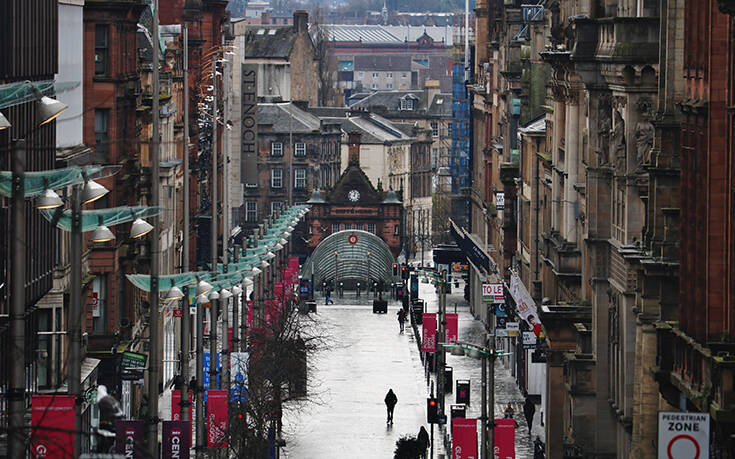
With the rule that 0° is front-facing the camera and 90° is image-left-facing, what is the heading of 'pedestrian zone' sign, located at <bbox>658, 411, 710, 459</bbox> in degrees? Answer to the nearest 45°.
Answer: approximately 0°
